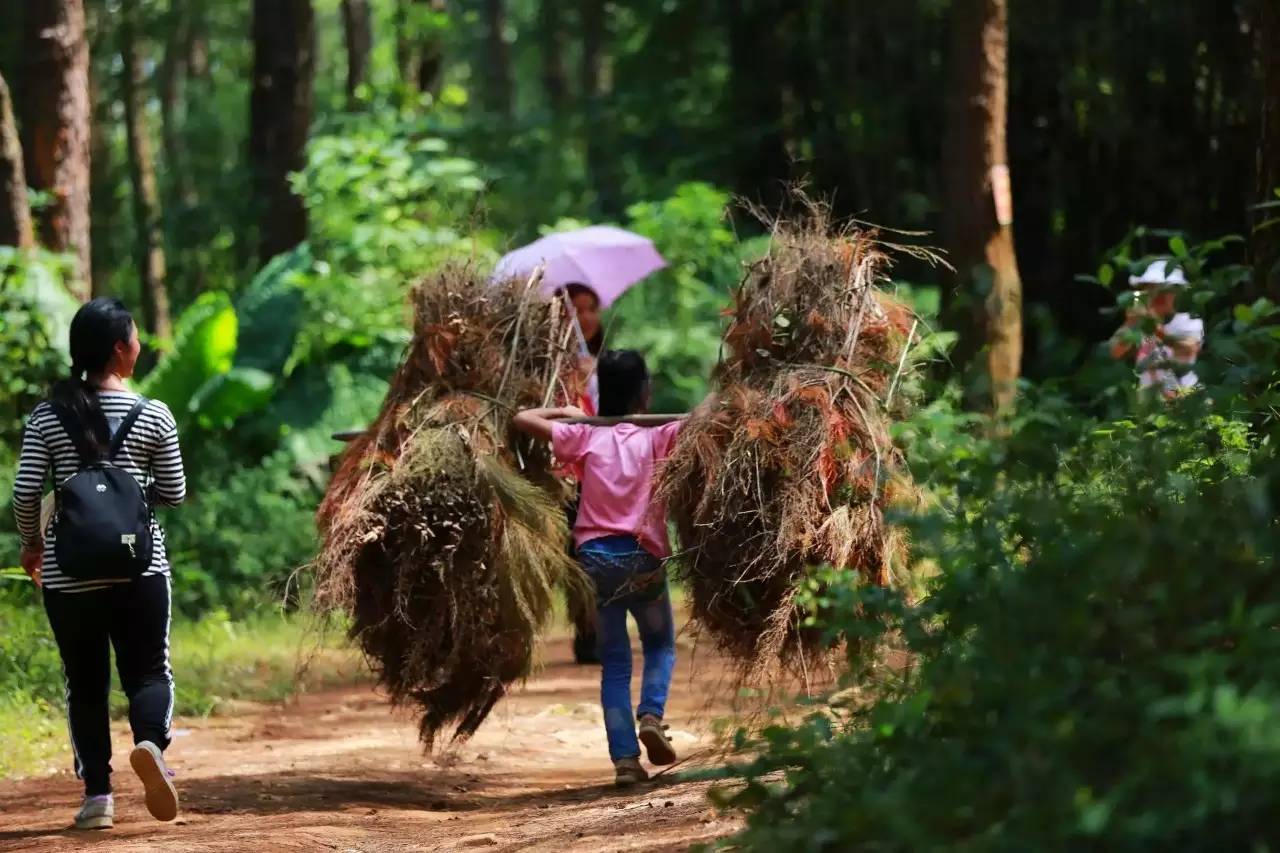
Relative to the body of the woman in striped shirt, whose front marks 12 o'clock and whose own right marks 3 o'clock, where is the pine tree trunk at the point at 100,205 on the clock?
The pine tree trunk is roughly at 12 o'clock from the woman in striped shirt.

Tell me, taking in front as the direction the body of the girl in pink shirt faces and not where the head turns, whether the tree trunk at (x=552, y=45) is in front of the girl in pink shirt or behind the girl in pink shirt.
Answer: in front

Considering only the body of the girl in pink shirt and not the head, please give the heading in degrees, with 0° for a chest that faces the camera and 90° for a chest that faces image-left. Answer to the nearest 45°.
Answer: approximately 180°

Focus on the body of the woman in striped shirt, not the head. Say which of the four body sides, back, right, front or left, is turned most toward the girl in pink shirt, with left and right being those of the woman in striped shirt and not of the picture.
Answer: right

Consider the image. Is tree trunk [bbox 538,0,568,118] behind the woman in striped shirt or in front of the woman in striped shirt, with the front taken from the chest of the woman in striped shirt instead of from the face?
in front

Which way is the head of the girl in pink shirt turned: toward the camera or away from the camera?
away from the camera

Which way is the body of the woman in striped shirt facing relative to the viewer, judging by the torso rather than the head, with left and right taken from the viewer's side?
facing away from the viewer

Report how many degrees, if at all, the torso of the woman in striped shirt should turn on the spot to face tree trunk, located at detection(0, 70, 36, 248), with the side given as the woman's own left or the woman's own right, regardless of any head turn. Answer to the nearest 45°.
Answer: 0° — they already face it

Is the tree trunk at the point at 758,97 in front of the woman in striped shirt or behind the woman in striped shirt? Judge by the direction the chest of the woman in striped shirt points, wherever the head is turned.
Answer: in front

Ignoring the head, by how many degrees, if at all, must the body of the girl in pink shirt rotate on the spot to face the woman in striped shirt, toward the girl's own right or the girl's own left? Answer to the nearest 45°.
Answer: approximately 90° to the girl's own left

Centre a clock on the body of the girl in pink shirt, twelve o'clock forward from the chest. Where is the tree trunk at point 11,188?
The tree trunk is roughly at 11 o'clock from the girl in pink shirt.

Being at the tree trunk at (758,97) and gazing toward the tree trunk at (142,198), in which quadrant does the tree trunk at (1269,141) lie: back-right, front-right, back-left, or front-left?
back-left

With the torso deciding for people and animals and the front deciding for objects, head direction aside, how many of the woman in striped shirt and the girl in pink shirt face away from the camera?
2
